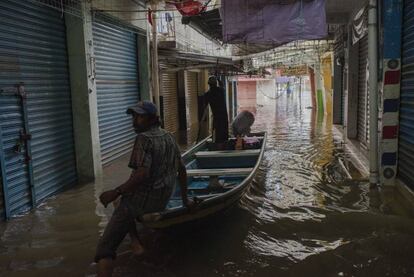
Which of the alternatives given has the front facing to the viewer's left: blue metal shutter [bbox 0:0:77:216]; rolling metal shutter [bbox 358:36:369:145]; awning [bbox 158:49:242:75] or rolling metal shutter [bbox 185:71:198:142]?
rolling metal shutter [bbox 358:36:369:145]

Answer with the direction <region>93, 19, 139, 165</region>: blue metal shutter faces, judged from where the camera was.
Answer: facing the viewer and to the right of the viewer

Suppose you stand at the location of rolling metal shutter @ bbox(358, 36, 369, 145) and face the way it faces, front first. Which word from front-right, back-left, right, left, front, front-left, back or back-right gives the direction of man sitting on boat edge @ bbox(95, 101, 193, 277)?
left

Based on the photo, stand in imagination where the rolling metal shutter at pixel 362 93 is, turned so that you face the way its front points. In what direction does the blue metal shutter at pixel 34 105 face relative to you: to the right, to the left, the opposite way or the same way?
the opposite way

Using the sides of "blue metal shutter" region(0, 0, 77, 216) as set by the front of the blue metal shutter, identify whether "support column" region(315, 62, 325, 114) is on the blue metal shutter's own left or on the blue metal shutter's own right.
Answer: on the blue metal shutter's own left

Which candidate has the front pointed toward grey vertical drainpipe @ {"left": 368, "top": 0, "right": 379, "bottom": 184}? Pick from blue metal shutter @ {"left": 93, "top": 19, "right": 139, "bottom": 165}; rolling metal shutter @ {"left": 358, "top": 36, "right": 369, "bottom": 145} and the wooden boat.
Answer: the blue metal shutter

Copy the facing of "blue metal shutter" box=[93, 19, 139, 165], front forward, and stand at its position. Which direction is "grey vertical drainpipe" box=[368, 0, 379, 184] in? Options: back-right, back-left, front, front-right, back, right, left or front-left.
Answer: front

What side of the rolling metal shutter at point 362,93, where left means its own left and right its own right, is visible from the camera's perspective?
left

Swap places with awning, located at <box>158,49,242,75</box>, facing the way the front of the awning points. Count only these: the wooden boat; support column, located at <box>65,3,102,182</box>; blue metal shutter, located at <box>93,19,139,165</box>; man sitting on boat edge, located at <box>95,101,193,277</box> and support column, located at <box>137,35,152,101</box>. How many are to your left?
0

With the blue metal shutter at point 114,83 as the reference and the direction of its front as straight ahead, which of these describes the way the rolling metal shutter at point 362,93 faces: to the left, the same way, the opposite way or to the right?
the opposite way

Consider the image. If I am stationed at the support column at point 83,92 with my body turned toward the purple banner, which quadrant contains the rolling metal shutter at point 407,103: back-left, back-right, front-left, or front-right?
front-right

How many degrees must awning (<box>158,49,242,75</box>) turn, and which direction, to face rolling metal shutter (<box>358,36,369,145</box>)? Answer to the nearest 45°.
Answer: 0° — it already faces it

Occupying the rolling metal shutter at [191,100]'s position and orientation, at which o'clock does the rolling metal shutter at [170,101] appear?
the rolling metal shutter at [170,101] is roughly at 2 o'clock from the rolling metal shutter at [191,100].

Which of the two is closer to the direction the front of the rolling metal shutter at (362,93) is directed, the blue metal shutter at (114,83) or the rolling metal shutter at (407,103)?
the blue metal shutter

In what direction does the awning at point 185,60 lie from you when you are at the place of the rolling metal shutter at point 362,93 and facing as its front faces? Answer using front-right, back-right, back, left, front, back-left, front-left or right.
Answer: front

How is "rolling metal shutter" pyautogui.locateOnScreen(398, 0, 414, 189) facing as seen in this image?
to the viewer's left

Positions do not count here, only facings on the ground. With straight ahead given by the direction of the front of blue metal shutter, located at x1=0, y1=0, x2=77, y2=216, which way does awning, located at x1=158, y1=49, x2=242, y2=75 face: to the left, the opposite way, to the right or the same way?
the same way

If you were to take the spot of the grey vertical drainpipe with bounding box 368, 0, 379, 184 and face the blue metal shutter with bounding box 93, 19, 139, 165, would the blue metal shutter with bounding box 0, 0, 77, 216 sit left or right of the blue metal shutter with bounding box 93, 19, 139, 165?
left

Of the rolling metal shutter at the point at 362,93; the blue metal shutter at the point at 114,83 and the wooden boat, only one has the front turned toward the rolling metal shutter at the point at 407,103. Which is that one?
the blue metal shutter

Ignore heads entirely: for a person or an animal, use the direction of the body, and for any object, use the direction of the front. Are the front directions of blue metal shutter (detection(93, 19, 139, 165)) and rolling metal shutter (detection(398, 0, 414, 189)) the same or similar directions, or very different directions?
very different directions
